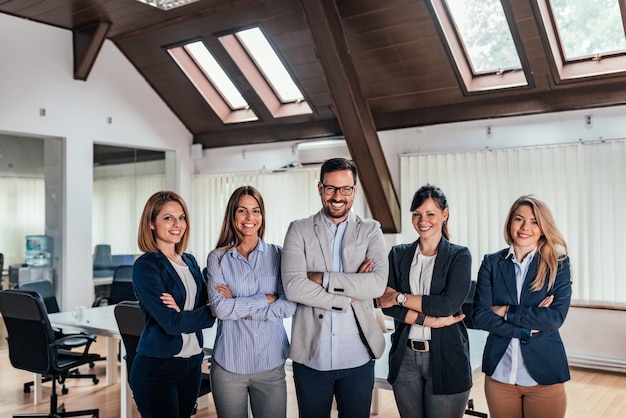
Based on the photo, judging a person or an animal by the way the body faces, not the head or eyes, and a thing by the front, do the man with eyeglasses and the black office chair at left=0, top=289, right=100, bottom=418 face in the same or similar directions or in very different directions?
very different directions

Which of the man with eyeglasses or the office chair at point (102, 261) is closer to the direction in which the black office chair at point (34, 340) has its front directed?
the office chair

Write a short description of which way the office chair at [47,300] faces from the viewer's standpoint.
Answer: facing to the right of the viewer

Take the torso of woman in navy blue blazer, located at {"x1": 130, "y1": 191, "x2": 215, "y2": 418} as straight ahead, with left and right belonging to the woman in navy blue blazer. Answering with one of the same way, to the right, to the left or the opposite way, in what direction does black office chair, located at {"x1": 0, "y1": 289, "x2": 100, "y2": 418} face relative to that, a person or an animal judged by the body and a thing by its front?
to the left

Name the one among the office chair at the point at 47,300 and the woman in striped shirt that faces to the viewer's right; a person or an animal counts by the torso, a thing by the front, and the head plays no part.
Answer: the office chair

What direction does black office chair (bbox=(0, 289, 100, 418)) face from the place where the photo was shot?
facing away from the viewer and to the right of the viewer

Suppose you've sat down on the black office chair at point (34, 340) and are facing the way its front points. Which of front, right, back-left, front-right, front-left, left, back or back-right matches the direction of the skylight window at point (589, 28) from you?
front-right

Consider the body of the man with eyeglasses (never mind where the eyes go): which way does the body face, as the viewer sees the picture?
toward the camera

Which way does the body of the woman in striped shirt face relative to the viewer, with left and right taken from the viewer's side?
facing the viewer
